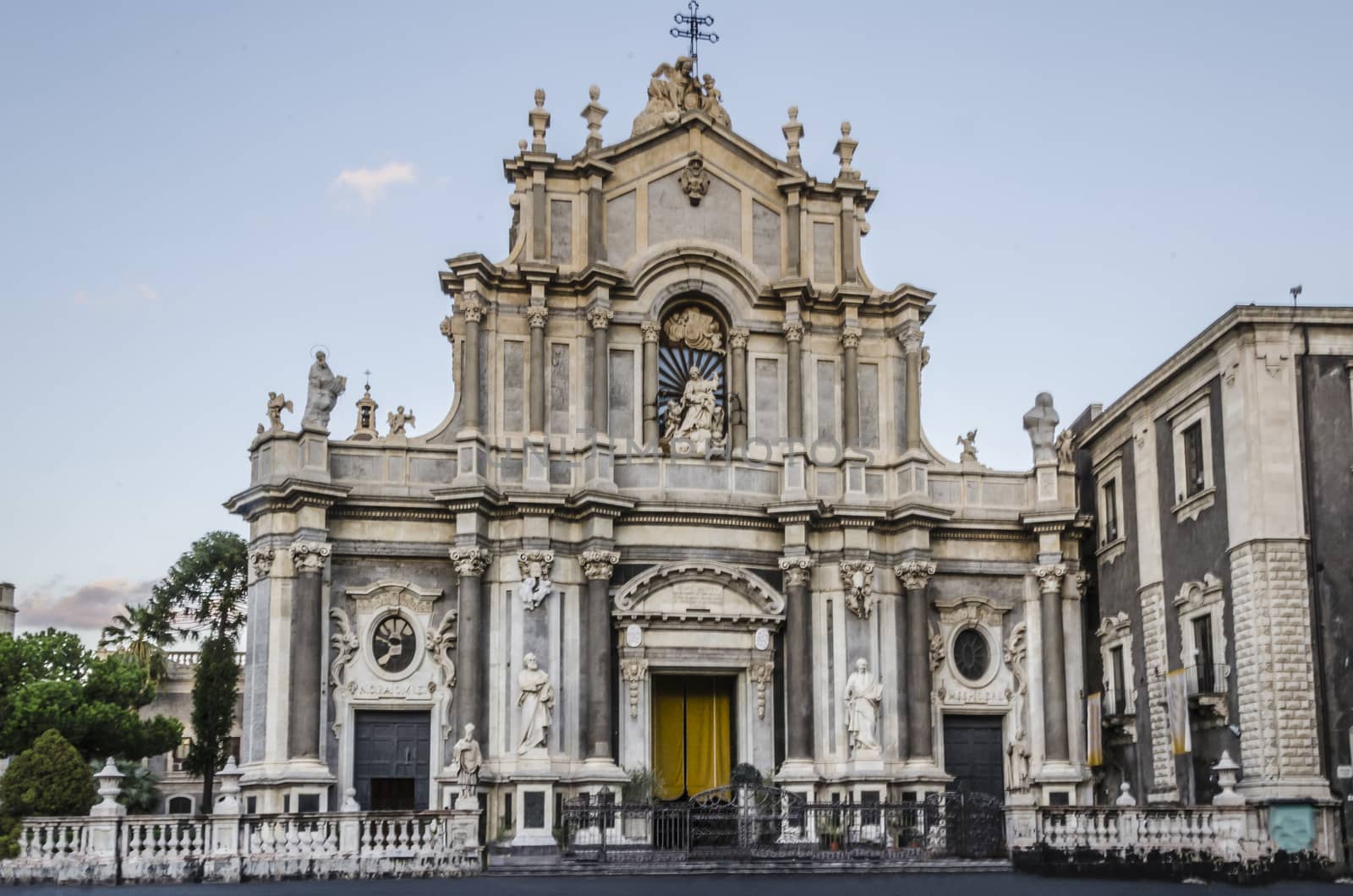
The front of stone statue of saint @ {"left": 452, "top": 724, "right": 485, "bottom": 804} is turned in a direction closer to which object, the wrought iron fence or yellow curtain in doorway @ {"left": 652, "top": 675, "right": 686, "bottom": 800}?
the wrought iron fence

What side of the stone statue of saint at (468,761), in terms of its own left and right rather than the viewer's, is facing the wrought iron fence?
left

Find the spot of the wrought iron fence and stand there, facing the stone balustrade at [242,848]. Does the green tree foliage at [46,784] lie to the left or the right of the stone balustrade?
right

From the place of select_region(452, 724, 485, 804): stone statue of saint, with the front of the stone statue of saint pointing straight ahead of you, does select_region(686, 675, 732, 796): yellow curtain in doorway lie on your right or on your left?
on your left

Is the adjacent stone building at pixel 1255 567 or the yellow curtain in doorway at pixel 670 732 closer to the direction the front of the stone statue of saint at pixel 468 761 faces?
the adjacent stone building

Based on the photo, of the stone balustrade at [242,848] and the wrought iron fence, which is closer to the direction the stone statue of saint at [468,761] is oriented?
the stone balustrade

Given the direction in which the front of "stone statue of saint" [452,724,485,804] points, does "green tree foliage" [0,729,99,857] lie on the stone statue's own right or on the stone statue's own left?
on the stone statue's own right

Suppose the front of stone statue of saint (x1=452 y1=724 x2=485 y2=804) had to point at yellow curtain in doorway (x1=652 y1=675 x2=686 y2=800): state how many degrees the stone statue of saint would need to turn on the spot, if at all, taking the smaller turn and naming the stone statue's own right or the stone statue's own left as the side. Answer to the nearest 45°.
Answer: approximately 135° to the stone statue's own left

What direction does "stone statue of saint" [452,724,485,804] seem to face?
toward the camera

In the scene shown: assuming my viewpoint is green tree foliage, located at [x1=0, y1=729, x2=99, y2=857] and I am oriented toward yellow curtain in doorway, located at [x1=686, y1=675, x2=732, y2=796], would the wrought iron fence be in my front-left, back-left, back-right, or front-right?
front-right

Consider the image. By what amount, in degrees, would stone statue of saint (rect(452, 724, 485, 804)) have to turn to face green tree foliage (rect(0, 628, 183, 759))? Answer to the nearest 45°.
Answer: approximately 135° to its right
